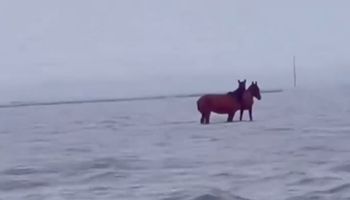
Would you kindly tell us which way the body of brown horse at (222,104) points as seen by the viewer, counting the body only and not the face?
to the viewer's right

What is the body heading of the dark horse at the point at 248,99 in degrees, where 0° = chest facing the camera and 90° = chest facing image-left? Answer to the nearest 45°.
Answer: approximately 315°
